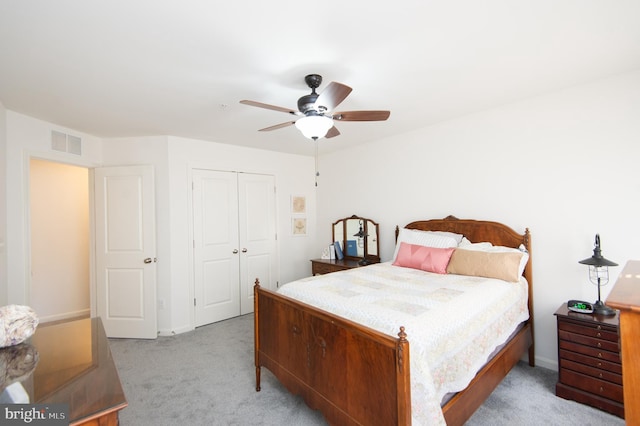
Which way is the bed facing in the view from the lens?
facing the viewer and to the left of the viewer

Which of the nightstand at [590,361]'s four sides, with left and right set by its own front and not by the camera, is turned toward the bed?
right

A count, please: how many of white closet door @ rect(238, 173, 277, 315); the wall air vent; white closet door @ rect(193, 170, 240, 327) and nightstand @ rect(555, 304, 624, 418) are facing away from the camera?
0

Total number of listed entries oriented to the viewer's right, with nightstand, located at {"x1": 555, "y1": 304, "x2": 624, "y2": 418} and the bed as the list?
0

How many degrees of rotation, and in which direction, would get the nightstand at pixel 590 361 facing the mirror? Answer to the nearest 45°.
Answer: approximately 45° to its right

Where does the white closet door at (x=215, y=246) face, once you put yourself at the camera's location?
facing the viewer and to the right of the viewer

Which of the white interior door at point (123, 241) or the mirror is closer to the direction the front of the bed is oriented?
the white interior door

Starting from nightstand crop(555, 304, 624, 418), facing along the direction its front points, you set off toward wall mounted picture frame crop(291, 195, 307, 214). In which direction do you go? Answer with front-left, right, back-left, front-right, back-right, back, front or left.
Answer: front-right

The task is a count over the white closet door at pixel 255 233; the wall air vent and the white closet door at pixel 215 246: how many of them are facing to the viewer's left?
0

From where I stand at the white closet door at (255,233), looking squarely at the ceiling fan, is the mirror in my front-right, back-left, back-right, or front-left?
front-left

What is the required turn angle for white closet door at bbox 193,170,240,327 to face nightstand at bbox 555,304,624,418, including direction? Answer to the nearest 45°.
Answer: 0° — it already faces it

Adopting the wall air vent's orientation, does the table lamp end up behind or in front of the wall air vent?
in front

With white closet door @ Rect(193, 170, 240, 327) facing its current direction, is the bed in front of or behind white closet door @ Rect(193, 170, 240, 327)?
in front

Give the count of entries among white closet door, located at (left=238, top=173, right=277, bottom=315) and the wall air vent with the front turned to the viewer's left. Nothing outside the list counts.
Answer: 0
